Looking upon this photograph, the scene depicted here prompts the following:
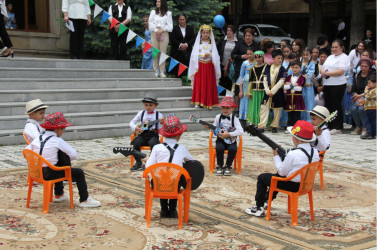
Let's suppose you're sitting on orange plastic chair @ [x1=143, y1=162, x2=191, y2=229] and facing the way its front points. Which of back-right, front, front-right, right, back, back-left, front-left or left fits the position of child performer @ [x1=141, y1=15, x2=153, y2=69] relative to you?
front

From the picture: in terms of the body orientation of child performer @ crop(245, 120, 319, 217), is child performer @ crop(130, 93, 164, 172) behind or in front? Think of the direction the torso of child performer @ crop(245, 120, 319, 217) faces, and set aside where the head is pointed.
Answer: in front

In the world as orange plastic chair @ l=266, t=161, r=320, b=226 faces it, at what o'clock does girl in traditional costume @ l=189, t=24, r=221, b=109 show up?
The girl in traditional costume is roughly at 1 o'clock from the orange plastic chair.

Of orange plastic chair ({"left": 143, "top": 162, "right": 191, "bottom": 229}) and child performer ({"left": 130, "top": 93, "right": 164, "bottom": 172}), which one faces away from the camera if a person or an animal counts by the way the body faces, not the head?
the orange plastic chair

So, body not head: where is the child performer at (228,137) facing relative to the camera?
toward the camera

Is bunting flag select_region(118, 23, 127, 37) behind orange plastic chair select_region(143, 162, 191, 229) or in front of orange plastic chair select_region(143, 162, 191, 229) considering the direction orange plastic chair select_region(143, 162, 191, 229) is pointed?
in front

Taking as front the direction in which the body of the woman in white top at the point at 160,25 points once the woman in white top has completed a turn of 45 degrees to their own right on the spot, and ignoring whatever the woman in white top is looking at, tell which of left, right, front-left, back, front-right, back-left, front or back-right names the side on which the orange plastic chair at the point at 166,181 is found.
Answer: front-left

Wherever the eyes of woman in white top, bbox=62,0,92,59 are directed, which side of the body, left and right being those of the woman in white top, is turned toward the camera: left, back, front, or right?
front

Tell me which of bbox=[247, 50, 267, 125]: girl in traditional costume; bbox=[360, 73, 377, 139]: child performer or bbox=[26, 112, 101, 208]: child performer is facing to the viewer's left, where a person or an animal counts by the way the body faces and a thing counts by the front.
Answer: bbox=[360, 73, 377, 139]: child performer

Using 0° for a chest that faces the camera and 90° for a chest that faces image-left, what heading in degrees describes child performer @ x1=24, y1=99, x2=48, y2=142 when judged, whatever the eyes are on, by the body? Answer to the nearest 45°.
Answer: approximately 270°

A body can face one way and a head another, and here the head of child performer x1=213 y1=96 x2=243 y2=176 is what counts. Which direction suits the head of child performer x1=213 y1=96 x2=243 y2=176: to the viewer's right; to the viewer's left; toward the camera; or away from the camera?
toward the camera

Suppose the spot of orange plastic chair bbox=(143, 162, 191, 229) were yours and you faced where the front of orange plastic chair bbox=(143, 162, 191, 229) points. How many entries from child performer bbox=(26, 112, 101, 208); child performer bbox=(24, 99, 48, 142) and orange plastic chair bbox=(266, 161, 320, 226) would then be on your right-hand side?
1
